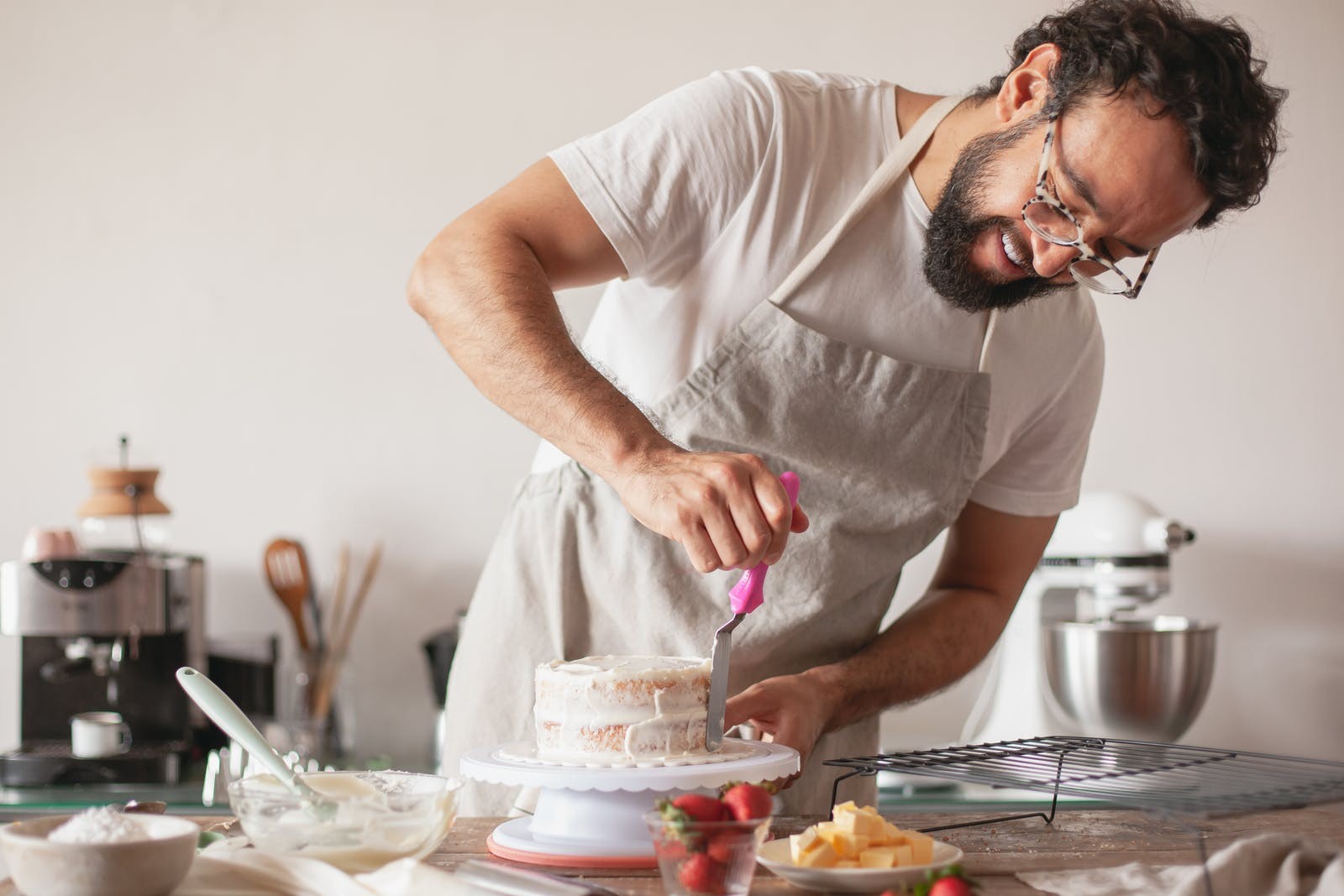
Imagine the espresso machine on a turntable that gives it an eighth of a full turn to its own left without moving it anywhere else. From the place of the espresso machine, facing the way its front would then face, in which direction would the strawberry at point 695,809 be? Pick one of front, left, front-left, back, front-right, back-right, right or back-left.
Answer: front-right

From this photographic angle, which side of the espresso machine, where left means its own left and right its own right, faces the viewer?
front

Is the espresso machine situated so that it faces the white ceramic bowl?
yes

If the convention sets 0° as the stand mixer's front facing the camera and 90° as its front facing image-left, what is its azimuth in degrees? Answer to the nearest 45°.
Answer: approximately 315°

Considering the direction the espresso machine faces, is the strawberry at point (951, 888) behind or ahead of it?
ahead

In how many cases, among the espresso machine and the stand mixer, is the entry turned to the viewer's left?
0

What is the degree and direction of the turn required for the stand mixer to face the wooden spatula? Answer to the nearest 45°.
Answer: approximately 135° to its right

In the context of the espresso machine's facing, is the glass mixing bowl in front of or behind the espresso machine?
in front

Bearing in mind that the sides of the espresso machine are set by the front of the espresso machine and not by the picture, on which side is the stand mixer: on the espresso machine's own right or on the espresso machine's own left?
on the espresso machine's own left

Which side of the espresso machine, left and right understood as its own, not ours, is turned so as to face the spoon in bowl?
front
